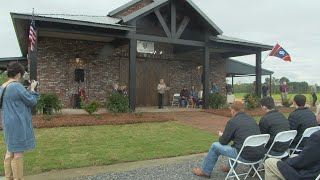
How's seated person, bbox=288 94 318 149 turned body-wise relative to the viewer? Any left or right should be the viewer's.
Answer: facing away from the viewer and to the left of the viewer

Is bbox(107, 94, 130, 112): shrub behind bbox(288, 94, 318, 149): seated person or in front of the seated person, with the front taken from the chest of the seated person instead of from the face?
in front

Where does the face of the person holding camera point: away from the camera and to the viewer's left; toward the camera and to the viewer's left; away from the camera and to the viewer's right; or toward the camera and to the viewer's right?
away from the camera and to the viewer's right

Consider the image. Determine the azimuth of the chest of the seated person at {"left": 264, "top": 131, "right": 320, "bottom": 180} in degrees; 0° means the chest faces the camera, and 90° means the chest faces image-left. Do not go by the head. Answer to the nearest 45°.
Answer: approximately 90°

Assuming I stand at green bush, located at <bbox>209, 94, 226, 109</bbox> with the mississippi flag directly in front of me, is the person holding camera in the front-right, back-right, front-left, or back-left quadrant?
back-right

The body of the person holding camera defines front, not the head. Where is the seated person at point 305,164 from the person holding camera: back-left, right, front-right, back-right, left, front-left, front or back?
right

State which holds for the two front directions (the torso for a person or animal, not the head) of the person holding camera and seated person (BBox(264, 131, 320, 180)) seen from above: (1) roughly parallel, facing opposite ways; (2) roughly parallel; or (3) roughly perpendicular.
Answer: roughly perpendicular

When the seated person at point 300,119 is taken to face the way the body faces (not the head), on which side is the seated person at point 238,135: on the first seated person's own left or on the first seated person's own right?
on the first seated person's own left

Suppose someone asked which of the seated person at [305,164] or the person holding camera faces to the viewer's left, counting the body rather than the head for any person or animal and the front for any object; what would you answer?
the seated person

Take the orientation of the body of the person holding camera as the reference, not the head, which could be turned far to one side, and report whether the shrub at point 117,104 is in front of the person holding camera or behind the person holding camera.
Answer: in front

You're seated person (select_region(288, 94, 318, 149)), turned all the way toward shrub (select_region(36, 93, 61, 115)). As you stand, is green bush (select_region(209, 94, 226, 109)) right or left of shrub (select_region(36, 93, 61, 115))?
right

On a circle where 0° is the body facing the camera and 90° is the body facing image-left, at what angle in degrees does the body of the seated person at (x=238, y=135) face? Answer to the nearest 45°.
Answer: approximately 135°
